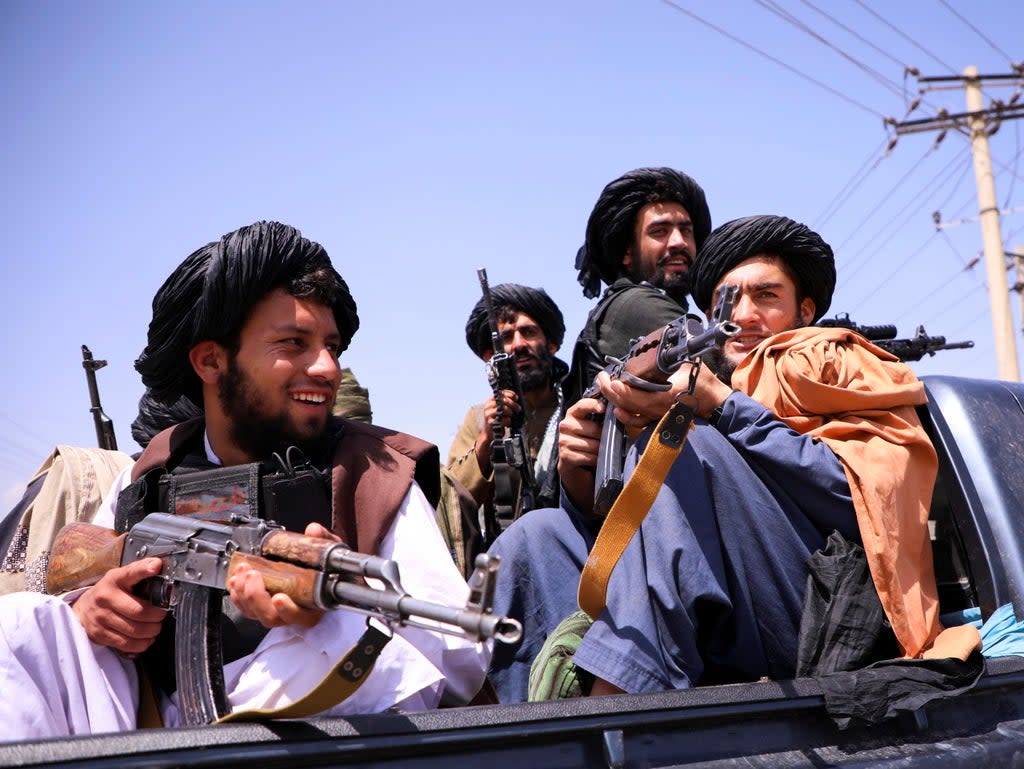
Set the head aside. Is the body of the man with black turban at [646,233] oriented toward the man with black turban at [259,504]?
no

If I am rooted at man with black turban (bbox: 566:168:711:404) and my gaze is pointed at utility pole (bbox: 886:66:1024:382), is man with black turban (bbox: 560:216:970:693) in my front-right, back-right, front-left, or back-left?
back-right

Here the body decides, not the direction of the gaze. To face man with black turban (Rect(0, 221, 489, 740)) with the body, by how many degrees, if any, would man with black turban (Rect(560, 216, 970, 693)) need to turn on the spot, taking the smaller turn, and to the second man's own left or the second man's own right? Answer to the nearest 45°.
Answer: approximately 45° to the second man's own right

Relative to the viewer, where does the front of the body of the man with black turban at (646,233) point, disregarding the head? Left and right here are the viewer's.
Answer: facing the viewer and to the right of the viewer

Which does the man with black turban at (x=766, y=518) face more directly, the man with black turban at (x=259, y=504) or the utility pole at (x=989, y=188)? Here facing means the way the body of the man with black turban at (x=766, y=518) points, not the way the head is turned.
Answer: the man with black turban

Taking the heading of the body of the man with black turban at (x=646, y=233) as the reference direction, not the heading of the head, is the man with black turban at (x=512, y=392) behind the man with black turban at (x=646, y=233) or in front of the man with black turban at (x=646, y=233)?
behind

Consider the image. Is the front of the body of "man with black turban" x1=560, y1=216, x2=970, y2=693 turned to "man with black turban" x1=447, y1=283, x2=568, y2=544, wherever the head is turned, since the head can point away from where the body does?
no

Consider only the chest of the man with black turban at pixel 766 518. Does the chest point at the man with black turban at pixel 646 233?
no

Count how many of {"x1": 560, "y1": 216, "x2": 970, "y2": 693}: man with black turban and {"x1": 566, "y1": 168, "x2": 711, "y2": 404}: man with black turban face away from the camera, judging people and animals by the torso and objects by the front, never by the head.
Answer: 0

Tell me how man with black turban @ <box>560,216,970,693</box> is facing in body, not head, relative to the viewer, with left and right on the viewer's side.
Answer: facing the viewer and to the left of the viewer
